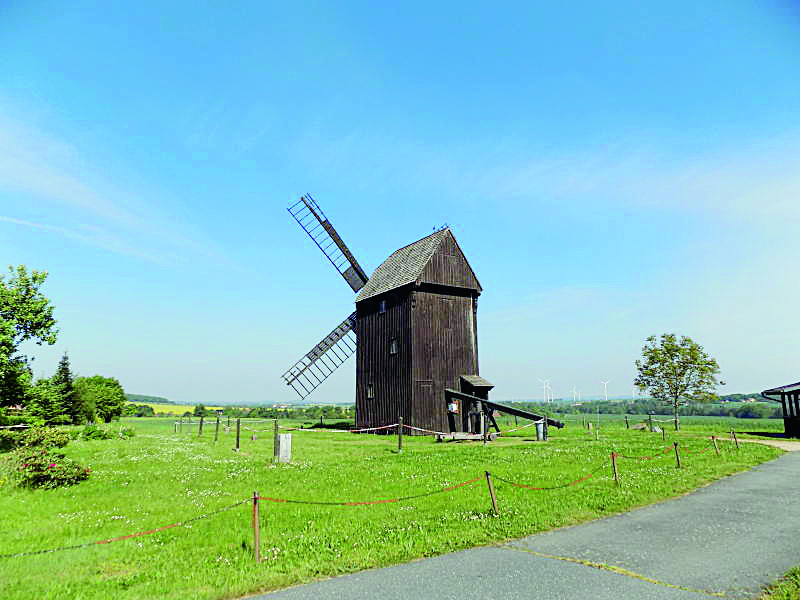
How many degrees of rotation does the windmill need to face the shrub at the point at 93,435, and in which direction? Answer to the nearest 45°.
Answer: approximately 45° to its left

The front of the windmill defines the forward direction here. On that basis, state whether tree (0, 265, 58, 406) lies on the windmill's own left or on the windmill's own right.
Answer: on the windmill's own left

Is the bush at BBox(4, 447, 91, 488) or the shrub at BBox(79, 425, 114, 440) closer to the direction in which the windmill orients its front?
the shrub

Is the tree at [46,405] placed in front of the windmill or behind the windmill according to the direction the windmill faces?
in front

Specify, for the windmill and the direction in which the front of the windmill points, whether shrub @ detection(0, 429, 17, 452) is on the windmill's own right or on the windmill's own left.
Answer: on the windmill's own left

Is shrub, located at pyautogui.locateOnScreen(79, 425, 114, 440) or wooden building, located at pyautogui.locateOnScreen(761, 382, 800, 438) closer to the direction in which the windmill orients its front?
the shrub

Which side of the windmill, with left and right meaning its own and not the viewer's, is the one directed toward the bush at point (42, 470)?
left

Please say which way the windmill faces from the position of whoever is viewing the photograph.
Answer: facing away from the viewer and to the left of the viewer

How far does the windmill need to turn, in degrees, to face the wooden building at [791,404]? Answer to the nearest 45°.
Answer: approximately 135° to its right
